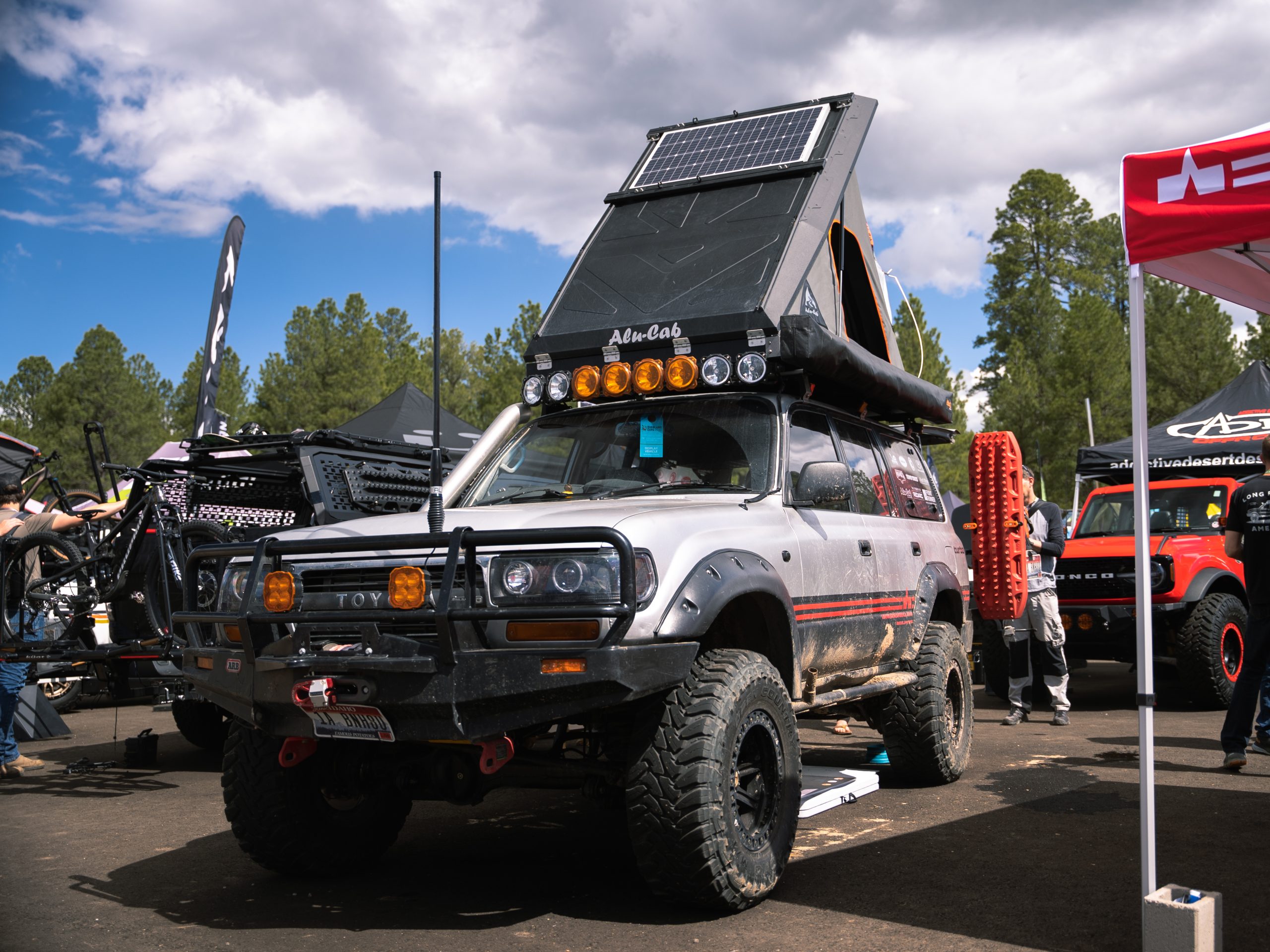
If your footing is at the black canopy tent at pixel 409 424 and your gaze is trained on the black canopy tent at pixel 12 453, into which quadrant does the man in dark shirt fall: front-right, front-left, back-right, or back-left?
back-left

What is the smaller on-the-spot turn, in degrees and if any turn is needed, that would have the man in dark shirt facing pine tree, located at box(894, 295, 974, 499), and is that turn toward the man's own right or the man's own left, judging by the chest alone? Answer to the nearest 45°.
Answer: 0° — they already face it
